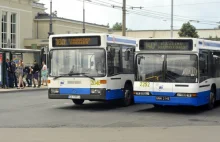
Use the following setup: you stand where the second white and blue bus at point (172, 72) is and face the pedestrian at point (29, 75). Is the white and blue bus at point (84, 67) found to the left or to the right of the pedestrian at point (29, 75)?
left

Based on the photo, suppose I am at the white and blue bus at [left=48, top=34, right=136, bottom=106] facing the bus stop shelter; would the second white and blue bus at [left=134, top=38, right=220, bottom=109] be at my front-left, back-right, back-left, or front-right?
back-right

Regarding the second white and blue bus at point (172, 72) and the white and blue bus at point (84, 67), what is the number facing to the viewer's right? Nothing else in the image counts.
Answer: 0

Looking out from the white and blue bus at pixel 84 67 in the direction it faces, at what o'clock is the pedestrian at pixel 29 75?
The pedestrian is roughly at 4 o'clock from the white and blue bus.

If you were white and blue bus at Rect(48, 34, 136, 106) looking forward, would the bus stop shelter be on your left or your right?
on your right

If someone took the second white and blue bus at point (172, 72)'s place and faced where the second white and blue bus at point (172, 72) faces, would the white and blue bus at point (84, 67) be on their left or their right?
on their right

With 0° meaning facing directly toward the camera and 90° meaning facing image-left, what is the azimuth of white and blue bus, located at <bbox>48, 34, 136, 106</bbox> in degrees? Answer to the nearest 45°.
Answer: approximately 45°

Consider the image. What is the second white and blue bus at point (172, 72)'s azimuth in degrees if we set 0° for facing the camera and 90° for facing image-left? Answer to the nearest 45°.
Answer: approximately 0°

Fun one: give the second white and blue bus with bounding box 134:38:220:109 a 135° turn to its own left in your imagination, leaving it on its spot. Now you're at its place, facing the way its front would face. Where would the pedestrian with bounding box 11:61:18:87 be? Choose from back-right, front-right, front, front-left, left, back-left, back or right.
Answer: left
